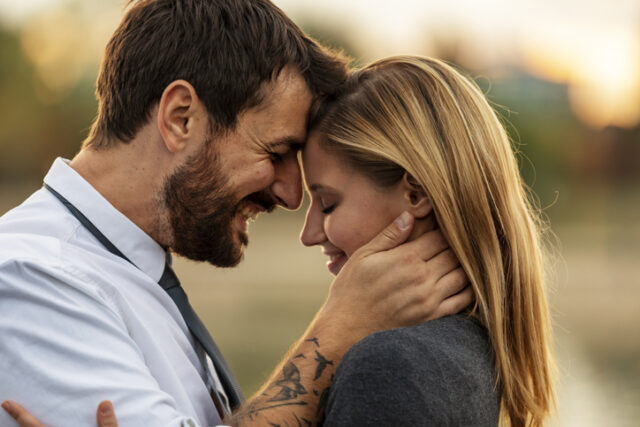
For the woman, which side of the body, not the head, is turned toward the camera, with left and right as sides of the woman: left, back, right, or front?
left

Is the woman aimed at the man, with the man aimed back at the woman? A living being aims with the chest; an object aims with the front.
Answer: yes

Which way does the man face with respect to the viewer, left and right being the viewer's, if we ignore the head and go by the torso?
facing to the right of the viewer

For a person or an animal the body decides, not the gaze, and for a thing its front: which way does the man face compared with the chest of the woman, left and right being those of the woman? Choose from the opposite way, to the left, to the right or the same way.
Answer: the opposite way
